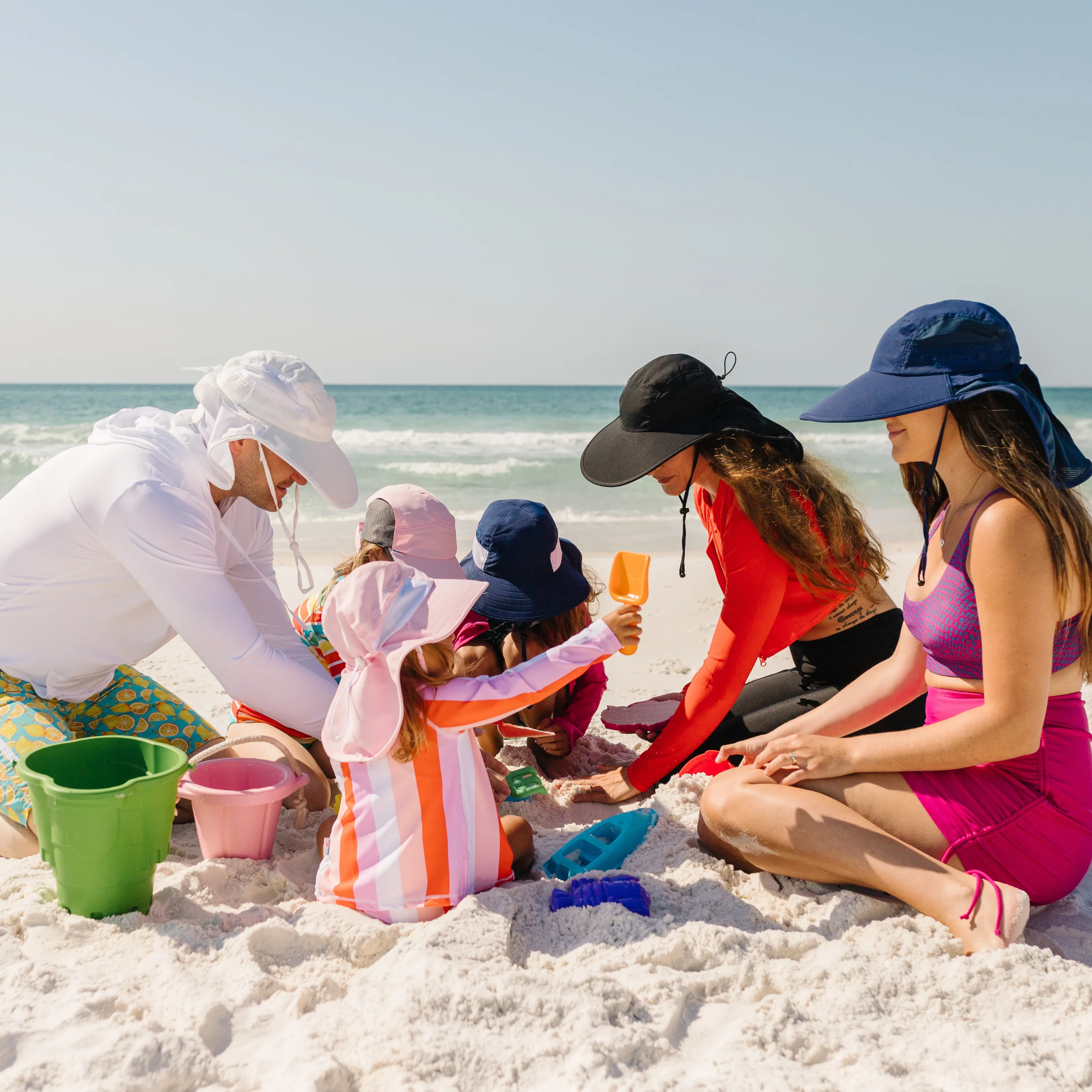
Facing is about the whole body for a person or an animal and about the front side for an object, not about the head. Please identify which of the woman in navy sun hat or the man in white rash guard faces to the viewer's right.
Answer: the man in white rash guard

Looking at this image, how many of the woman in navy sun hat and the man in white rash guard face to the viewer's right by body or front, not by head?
1

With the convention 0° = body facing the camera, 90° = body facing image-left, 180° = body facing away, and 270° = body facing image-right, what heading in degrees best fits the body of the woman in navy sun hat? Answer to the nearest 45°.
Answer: approximately 90°

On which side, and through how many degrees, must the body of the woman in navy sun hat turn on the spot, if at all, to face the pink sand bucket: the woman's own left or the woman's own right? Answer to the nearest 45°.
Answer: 0° — they already face it

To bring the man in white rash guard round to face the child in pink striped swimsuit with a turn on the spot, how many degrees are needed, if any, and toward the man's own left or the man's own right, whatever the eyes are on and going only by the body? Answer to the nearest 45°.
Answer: approximately 45° to the man's own right

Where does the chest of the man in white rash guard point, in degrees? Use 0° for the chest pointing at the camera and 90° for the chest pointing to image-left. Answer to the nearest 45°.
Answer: approximately 270°

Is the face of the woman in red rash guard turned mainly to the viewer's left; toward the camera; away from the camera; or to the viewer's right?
to the viewer's left

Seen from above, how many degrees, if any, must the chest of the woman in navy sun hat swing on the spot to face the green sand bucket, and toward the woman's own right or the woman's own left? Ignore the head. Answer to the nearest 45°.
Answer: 0° — they already face it

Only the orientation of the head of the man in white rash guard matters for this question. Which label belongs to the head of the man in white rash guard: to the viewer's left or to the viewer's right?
to the viewer's right

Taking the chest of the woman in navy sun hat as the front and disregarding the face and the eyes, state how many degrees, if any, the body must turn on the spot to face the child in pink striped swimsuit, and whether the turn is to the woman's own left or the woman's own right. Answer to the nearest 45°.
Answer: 0° — they already face them

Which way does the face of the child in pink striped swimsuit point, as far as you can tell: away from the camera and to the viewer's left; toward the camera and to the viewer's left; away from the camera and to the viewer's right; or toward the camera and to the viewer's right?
away from the camera and to the viewer's right

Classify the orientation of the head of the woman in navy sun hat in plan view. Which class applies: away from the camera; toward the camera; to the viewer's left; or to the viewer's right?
to the viewer's left
